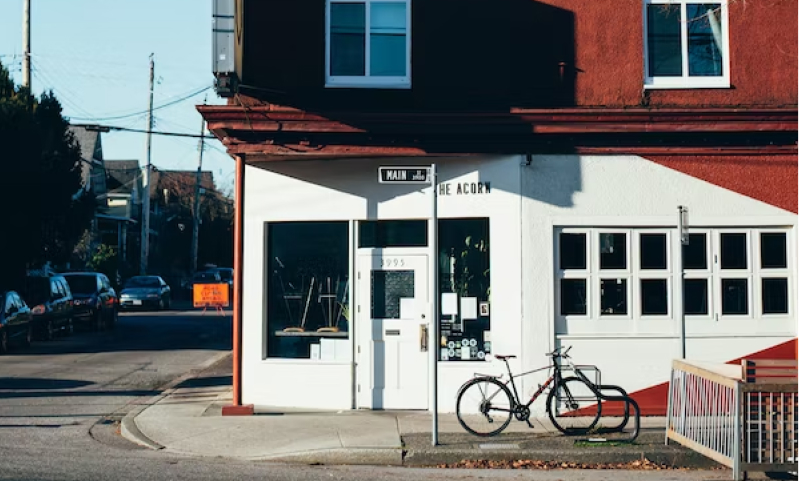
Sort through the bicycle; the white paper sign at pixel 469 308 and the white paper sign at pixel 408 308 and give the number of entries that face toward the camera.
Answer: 2

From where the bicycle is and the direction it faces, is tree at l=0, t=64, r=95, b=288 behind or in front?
behind

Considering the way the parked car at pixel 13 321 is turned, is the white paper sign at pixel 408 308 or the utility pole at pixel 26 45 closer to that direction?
the white paper sign

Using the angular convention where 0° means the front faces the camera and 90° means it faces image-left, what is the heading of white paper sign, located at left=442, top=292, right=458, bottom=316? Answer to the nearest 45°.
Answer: approximately 0°

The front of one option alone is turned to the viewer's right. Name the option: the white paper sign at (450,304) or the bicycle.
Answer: the bicycle

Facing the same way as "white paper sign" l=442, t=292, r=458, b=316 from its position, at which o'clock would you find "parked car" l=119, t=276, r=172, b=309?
The parked car is roughly at 5 o'clock from the white paper sign.

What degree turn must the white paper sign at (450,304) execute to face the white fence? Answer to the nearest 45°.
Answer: approximately 45° to its left

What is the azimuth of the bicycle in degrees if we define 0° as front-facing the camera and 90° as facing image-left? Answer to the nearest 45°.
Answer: approximately 270°

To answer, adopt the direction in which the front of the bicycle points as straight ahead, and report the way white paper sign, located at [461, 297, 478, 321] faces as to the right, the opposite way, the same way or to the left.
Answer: to the right

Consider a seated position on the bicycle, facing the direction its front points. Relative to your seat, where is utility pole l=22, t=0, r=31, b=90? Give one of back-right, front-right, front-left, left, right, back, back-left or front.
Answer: back-left

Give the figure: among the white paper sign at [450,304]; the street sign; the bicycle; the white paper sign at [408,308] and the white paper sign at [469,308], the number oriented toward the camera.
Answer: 4
